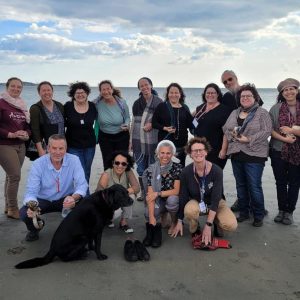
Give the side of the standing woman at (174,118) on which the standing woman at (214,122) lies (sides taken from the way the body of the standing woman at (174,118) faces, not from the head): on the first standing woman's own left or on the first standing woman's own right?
on the first standing woman's own left

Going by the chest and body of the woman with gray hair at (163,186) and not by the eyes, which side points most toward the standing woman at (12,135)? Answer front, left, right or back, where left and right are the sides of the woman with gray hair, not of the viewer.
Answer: right

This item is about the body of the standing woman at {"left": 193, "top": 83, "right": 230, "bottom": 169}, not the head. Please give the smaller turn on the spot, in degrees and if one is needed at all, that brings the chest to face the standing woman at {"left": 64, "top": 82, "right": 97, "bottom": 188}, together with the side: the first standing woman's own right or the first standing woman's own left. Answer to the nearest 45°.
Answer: approximately 45° to the first standing woman's own right

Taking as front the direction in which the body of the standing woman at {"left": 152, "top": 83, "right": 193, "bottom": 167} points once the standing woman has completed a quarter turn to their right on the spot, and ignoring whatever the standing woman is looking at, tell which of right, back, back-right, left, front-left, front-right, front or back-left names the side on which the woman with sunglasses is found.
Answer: front-left

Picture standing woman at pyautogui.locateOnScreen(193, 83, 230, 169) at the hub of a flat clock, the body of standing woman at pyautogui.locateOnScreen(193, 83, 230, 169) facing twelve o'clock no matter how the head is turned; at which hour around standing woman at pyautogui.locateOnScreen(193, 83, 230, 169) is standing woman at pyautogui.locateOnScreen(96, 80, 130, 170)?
standing woman at pyautogui.locateOnScreen(96, 80, 130, 170) is roughly at 2 o'clock from standing woman at pyautogui.locateOnScreen(193, 83, 230, 169).

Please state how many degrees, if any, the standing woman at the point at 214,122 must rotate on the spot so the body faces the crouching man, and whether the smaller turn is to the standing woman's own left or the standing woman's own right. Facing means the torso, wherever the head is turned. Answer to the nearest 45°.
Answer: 0° — they already face them
